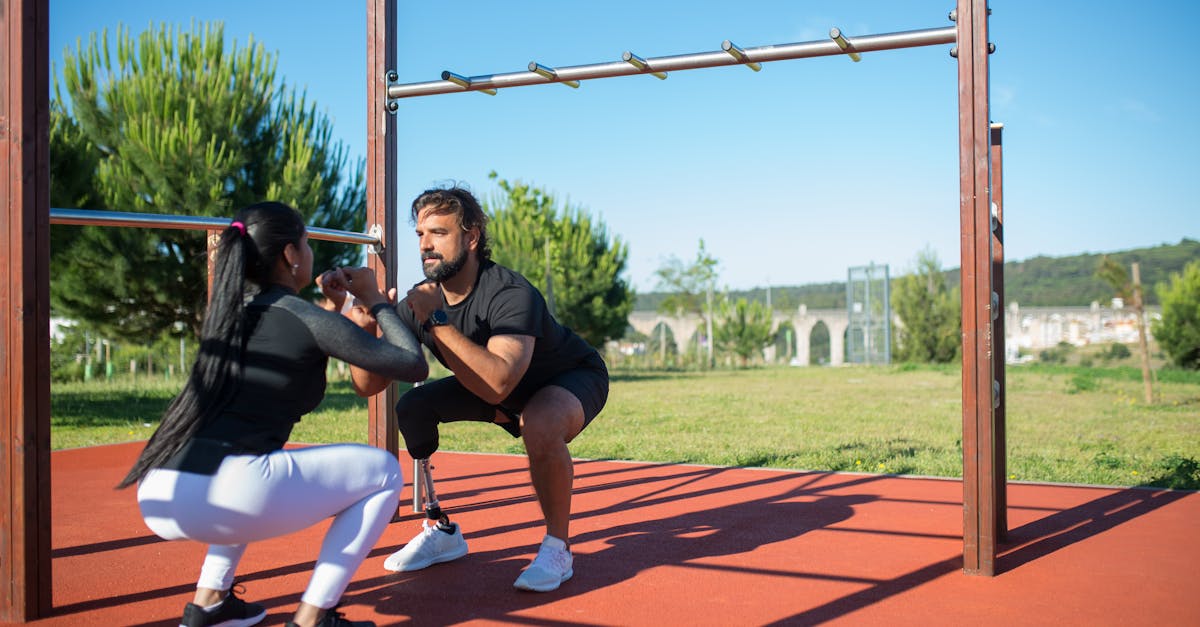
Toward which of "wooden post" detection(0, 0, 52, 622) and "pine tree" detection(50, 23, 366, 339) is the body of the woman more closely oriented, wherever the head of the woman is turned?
the pine tree

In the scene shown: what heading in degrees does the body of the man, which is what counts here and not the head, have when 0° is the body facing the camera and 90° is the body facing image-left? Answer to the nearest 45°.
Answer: approximately 45°

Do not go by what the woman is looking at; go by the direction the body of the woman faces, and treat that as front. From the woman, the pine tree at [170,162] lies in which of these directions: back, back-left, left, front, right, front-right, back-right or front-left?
front-left

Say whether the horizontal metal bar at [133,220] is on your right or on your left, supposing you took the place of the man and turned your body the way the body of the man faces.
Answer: on your right

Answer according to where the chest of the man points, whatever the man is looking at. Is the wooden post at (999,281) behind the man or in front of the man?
behind

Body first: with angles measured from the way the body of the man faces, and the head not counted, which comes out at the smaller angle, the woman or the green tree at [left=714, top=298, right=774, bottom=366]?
the woman

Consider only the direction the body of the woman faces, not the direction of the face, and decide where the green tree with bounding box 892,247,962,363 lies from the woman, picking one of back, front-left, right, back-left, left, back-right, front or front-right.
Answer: front

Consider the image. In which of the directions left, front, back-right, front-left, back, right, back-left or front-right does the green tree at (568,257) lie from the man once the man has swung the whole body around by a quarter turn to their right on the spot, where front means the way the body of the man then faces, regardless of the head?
front-right

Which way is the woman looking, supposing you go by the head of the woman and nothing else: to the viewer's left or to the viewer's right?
to the viewer's right

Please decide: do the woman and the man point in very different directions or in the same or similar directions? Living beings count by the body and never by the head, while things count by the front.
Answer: very different directions

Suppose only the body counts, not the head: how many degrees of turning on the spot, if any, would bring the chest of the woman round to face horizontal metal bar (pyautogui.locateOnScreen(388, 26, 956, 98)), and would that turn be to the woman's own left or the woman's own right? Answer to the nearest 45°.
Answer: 0° — they already face it

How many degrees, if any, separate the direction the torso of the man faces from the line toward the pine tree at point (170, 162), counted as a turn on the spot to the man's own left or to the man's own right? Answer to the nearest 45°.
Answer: approximately 135° to the man's own right

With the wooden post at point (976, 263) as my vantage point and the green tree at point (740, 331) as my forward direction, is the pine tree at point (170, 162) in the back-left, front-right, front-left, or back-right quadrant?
front-left

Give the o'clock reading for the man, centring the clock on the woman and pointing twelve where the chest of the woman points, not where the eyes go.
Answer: The man is roughly at 12 o'clock from the woman.

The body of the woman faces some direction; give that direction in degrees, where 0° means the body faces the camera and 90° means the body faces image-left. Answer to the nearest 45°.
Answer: approximately 225°

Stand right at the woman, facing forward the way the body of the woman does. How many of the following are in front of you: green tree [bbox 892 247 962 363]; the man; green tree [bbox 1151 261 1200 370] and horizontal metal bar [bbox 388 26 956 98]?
4
